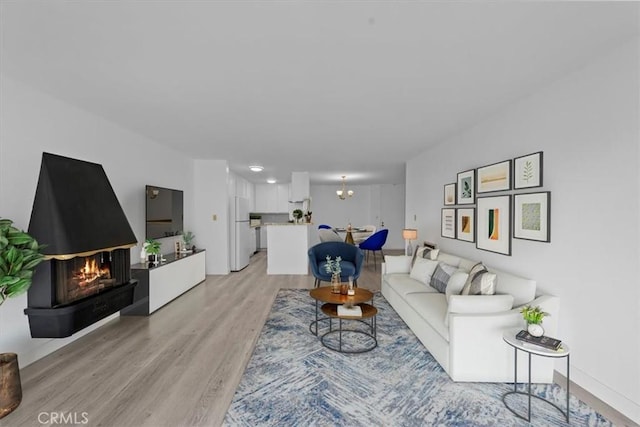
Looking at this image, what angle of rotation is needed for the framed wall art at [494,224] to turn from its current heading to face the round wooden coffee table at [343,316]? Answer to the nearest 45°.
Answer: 0° — it already faces it

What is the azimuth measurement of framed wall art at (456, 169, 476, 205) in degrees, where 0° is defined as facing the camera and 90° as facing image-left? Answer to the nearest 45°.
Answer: approximately 45°

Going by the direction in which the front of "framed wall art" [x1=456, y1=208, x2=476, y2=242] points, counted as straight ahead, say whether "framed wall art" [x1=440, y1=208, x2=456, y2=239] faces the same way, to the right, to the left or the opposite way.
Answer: the same way

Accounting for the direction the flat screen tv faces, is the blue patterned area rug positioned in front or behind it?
in front

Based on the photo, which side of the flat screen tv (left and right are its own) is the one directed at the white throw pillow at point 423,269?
front

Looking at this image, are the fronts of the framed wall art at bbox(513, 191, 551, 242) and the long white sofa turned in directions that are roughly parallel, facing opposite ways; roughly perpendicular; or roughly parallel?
roughly parallel

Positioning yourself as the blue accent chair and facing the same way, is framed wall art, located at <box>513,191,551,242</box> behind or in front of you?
in front

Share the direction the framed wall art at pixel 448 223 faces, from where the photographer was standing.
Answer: facing the viewer and to the left of the viewer

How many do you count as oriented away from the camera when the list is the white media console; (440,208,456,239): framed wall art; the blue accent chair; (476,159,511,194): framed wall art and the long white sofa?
0

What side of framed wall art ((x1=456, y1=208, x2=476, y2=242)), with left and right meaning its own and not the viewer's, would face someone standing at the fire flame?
front

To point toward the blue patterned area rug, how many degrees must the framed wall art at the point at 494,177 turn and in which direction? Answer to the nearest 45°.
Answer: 0° — it already faces it

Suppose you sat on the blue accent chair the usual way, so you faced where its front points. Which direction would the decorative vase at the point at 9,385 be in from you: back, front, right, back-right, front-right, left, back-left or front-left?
front-right

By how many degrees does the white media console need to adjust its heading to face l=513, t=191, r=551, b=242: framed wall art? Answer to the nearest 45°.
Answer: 0° — it already faces it
